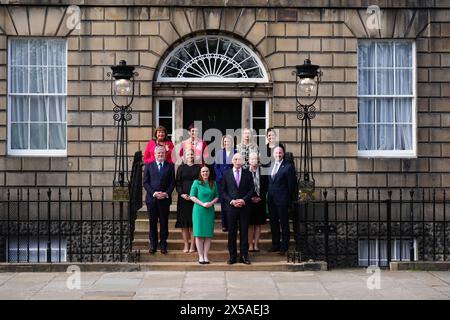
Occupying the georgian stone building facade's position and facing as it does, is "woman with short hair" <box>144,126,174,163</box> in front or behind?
in front

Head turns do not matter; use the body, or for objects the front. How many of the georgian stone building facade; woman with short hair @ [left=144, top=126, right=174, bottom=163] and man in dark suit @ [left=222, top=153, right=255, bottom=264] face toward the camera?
3

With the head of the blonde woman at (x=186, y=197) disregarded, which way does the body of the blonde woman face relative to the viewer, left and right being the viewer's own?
facing the viewer

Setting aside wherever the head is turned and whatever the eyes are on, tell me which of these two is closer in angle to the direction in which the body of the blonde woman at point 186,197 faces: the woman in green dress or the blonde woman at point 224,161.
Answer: the woman in green dress

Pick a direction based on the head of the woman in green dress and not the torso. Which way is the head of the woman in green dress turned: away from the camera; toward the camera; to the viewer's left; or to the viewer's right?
toward the camera

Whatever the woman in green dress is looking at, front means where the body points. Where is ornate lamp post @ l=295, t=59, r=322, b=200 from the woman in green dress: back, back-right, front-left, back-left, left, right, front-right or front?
back-left

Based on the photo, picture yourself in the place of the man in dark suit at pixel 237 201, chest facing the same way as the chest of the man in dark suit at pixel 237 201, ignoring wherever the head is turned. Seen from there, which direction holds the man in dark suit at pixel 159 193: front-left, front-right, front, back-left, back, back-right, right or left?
right

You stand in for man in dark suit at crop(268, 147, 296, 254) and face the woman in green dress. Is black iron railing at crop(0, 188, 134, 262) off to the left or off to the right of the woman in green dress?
right

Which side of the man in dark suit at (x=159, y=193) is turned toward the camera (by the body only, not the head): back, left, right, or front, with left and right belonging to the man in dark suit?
front
